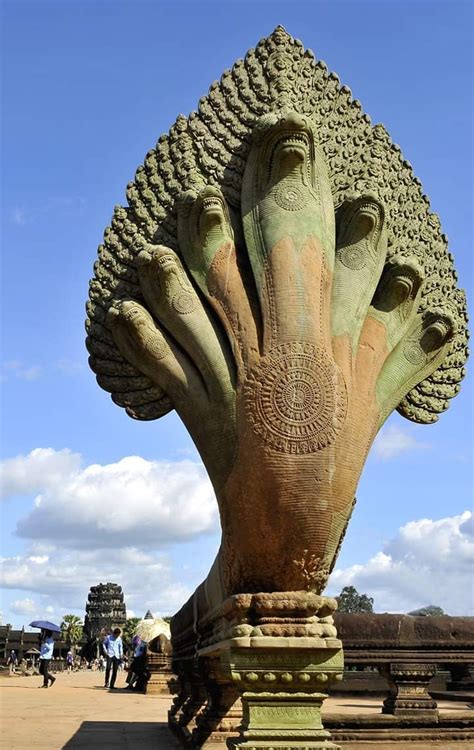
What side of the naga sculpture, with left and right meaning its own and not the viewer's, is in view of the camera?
front

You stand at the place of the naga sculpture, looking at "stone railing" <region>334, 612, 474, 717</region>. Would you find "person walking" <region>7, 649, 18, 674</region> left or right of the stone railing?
left

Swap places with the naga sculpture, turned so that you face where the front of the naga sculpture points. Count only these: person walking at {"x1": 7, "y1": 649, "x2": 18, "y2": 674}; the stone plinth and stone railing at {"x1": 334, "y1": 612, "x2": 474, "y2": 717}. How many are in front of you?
0

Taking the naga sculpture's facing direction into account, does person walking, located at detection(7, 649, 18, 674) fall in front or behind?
behind

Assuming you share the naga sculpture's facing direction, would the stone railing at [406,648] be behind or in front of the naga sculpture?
behind
